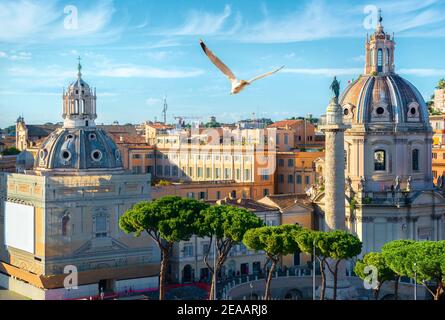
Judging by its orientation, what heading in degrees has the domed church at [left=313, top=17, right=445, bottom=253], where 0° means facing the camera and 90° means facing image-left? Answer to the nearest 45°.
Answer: approximately 315°

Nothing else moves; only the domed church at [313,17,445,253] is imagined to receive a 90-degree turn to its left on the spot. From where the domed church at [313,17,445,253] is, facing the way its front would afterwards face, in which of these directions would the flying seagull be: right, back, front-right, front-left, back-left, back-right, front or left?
back-right

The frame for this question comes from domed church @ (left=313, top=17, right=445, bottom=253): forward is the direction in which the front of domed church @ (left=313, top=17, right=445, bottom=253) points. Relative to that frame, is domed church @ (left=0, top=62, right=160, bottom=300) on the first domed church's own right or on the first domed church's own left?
on the first domed church's own right

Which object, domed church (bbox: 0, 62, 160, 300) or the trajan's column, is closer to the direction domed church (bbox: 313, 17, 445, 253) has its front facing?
the trajan's column

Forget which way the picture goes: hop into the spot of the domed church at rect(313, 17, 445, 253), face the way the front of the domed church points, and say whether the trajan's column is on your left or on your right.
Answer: on your right
